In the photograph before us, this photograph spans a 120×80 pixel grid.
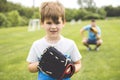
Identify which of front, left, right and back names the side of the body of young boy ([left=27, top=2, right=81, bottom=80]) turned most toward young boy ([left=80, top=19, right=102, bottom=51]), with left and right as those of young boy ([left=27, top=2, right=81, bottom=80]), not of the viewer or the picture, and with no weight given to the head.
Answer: back

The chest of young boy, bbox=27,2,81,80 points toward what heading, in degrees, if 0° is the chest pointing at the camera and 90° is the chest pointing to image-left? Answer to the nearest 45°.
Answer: approximately 0°

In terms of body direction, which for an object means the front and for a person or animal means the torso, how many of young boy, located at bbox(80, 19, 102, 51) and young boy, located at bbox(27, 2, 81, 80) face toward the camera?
2

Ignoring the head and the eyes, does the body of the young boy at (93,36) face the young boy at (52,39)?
yes
